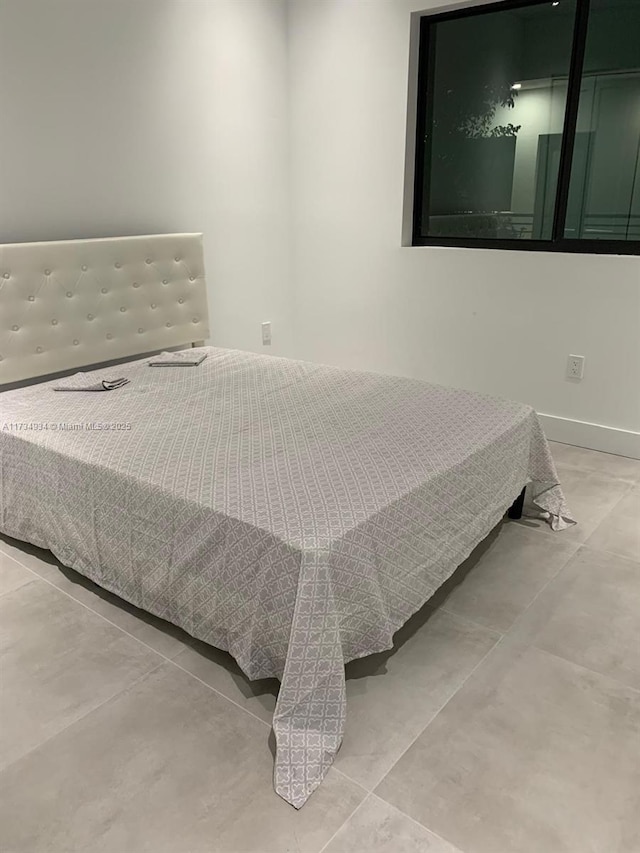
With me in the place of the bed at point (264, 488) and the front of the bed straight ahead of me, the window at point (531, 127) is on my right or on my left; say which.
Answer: on my left

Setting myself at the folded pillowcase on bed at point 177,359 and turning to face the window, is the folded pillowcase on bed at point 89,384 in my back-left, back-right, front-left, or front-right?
back-right

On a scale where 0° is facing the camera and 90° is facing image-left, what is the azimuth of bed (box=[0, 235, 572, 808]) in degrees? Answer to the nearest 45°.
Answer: approximately 315°
